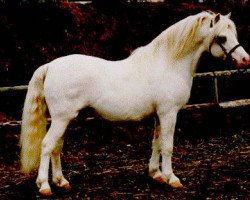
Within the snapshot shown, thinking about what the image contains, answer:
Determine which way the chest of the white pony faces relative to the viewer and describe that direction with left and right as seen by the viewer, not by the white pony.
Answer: facing to the right of the viewer
